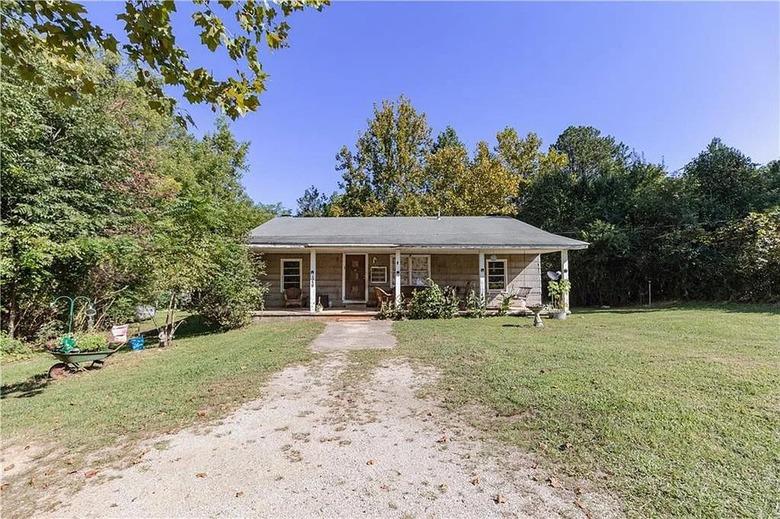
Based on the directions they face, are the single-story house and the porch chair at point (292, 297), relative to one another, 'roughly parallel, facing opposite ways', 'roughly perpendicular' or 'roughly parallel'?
roughly parallel

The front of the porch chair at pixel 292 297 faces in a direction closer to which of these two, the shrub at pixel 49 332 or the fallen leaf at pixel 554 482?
the fallen leaf

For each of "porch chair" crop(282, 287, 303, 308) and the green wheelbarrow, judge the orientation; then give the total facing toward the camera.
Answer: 1

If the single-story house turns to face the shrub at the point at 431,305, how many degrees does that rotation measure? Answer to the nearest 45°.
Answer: approximately 45° to its left

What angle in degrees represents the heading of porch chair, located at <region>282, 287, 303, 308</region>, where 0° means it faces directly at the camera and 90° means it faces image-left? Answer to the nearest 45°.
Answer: approximately 0°

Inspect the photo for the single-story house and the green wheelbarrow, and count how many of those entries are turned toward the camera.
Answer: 1

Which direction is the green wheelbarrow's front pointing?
to the viewer's left

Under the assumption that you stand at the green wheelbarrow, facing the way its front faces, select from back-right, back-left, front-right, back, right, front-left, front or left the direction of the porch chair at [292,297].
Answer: back-right

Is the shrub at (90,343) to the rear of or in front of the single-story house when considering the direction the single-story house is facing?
in front

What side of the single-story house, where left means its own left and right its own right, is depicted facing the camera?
front

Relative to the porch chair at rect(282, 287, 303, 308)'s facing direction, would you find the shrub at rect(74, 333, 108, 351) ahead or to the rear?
ahead

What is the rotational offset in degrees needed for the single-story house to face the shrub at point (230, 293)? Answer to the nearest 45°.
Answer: approximately 45° to its right

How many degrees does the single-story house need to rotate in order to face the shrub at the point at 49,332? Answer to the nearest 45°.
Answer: approximately 45° to its right

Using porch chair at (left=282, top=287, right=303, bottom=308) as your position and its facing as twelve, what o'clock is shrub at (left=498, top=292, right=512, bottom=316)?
The shrub is roughly at 10 o'clock from the porch chair.

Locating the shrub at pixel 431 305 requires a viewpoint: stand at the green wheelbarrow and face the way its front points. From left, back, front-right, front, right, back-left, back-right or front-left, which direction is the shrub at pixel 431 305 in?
back

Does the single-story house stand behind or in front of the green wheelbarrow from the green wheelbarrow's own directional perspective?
behind
